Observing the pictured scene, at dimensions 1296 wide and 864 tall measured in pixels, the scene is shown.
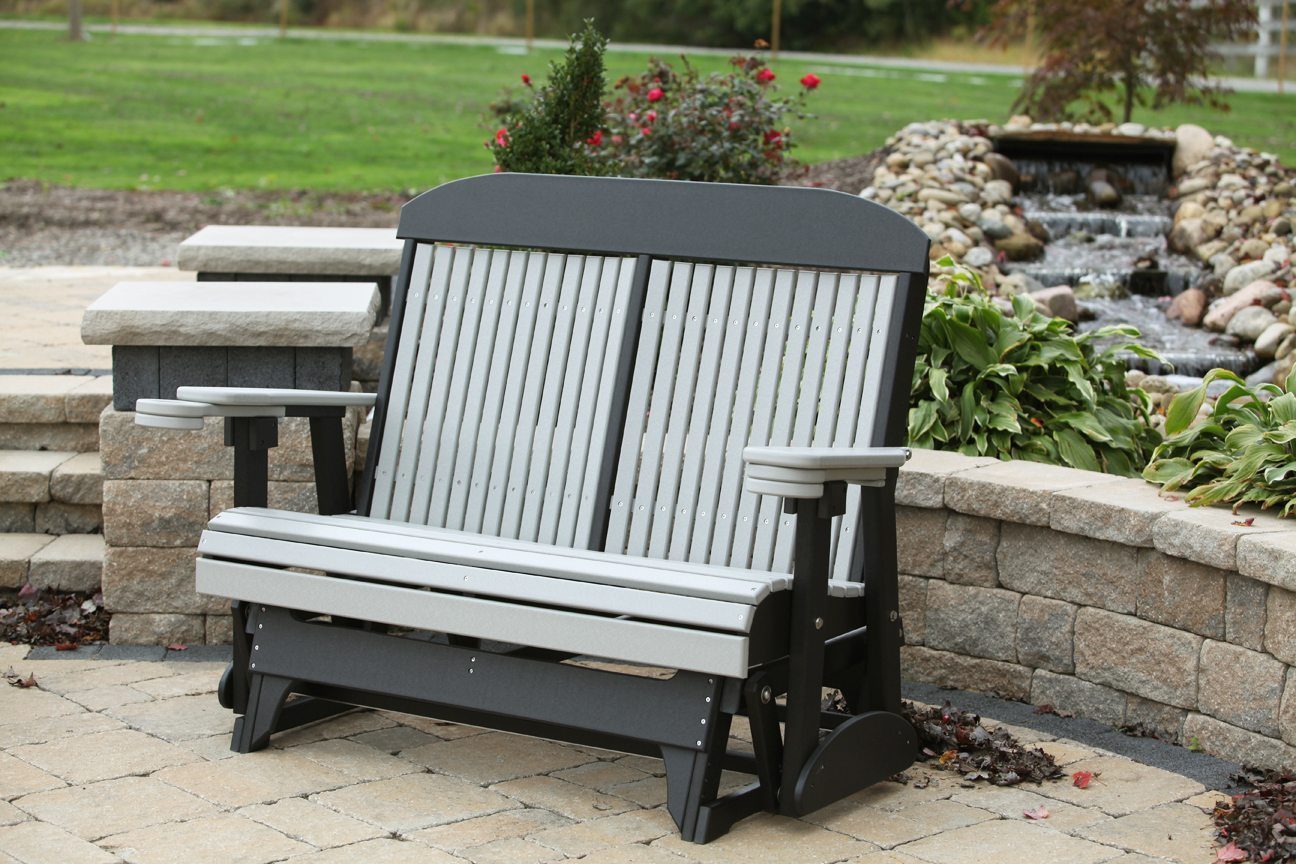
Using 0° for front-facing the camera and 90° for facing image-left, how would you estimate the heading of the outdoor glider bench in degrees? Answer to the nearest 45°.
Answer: approximately 45°

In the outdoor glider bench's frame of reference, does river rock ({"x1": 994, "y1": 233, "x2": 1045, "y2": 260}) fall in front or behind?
behind

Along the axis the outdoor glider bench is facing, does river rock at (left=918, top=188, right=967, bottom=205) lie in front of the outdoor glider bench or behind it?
behind

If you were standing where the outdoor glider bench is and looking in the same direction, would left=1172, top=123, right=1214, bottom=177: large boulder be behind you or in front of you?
behind

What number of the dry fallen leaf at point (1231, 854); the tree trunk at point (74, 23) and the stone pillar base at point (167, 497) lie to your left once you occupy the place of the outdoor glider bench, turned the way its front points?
1

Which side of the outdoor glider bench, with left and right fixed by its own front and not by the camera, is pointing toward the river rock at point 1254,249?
back

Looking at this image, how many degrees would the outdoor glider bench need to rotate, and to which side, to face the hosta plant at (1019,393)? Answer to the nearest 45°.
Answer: approximately 180°

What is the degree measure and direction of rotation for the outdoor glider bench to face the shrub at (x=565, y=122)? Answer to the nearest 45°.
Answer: approximately 135° to its right

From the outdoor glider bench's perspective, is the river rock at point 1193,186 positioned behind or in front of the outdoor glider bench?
behind

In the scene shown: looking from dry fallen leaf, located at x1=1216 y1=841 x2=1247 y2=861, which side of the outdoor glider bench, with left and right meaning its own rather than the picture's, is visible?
left

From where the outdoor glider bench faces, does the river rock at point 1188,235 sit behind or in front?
behind
